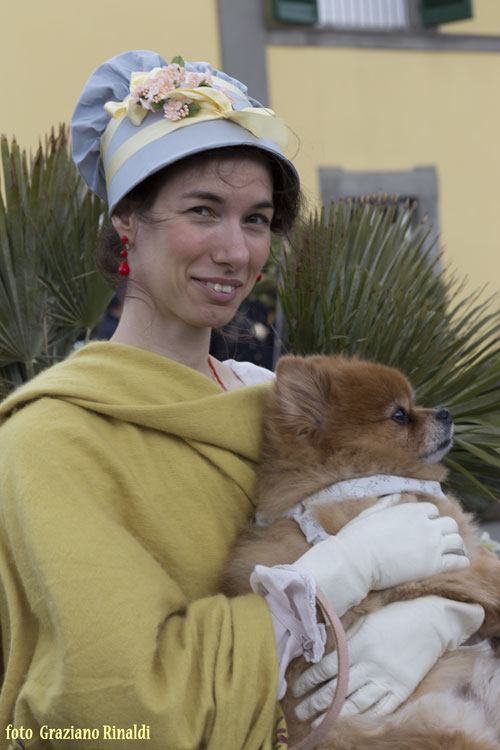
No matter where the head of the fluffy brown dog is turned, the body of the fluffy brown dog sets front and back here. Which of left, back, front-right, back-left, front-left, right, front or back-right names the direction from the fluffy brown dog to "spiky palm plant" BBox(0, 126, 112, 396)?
back-left

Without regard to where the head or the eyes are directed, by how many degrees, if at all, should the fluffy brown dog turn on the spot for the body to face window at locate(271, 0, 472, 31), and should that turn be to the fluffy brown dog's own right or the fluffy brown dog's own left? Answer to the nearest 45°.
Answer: approximately 90° to the fluffy brown dog's own left

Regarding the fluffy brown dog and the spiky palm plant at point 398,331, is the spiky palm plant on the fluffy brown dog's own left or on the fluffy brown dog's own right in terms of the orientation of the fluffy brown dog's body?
on the fluffy brown dog's own left

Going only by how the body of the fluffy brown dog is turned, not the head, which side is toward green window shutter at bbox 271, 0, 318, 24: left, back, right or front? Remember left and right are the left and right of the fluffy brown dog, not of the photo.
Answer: left

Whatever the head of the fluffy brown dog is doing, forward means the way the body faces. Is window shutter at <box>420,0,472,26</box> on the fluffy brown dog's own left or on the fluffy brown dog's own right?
on the fluffy brown dog's own left

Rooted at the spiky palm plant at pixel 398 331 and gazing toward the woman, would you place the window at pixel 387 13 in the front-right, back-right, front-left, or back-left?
back-right

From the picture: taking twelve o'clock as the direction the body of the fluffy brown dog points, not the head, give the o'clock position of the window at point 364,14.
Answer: The window is roughly at 9 o'clock from the fluffy brown dog.

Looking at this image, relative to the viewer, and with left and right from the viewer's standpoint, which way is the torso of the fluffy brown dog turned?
facing to the right of the viewer
